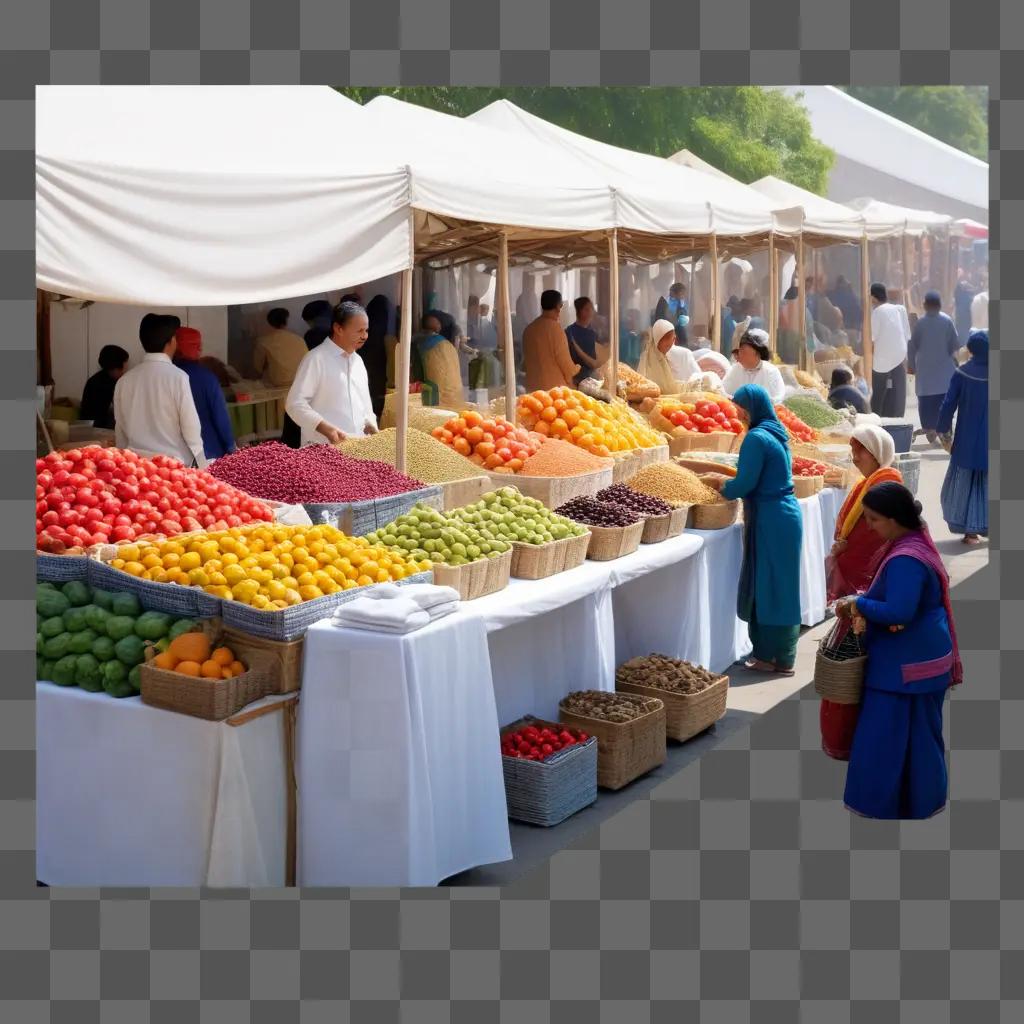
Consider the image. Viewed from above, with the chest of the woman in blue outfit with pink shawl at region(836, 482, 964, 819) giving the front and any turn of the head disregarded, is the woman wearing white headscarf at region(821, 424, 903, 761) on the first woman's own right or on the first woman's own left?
on the first woman's own right

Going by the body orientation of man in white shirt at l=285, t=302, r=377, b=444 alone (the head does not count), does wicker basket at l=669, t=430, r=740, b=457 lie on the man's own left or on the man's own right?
on the man's own left

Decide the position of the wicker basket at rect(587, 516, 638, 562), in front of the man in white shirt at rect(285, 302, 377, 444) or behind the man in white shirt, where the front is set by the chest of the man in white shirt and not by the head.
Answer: in front

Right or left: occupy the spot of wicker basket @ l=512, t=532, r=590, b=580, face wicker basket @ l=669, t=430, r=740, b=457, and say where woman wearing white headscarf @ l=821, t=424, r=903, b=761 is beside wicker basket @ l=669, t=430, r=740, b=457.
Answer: right

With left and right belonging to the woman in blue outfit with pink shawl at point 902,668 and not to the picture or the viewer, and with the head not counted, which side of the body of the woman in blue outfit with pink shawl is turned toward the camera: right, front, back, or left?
left

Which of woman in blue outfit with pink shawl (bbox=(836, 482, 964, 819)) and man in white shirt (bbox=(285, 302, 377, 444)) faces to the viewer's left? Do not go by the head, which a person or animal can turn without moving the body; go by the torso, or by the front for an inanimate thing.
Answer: the woman in blue outfit with pink shawl

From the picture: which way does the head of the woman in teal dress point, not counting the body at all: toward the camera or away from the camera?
away from the camera

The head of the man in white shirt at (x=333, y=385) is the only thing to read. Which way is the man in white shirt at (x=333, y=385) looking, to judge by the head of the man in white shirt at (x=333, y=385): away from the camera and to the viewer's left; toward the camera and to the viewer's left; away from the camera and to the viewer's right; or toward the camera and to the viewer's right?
toward the camera and to the viewer's right

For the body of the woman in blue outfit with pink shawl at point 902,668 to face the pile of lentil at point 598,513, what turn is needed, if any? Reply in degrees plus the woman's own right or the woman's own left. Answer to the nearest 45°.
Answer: approximately 45° to the woman's own right

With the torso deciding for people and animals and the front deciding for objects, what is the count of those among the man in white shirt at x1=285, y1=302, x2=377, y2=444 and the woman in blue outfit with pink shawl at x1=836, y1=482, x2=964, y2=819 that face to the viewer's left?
1

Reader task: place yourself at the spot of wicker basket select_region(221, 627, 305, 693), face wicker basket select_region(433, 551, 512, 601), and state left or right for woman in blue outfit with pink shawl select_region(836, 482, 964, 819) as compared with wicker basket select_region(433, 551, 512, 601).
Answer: right
